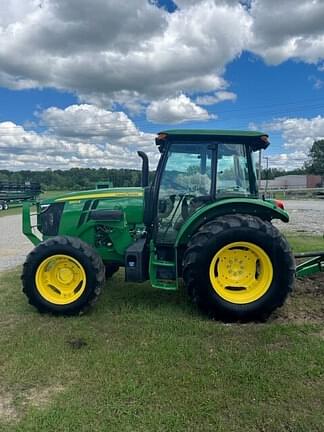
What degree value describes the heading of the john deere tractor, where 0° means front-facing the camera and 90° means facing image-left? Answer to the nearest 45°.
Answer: approximately 90°
